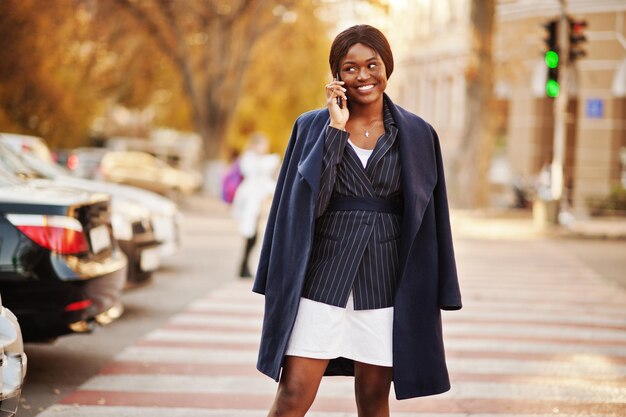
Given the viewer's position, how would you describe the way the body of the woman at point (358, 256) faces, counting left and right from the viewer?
facing the viewer

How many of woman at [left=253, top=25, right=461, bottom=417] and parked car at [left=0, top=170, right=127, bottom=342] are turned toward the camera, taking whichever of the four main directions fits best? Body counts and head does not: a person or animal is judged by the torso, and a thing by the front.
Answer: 1

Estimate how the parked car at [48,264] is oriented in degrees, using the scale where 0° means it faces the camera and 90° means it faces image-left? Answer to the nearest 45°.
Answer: approximately 135°

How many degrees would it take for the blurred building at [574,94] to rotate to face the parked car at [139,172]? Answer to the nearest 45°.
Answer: approximately 45° to its right

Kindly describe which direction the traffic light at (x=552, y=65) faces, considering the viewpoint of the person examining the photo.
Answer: facing the viewer and to the left of the viewer

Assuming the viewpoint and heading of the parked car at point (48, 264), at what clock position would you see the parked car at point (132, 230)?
the parked car at point (132, 230) is roughly at 2 o'clock from the parked car at point (48, 264).

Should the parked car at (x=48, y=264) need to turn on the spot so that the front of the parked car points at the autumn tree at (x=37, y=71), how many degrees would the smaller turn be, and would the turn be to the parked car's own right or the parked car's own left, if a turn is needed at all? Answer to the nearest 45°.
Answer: approximately 45° to the parked car's own right

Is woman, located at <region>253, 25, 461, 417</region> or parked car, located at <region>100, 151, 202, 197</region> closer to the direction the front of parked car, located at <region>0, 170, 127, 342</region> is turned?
the parked car

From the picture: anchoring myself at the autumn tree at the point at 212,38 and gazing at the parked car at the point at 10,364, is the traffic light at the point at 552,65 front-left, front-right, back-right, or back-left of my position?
front-left

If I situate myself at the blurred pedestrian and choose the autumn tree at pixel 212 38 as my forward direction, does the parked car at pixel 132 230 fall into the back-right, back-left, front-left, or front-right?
back-left

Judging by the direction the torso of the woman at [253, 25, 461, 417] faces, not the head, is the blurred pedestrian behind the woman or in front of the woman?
behind

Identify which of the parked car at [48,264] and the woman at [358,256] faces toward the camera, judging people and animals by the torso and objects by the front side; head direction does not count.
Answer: the woman
